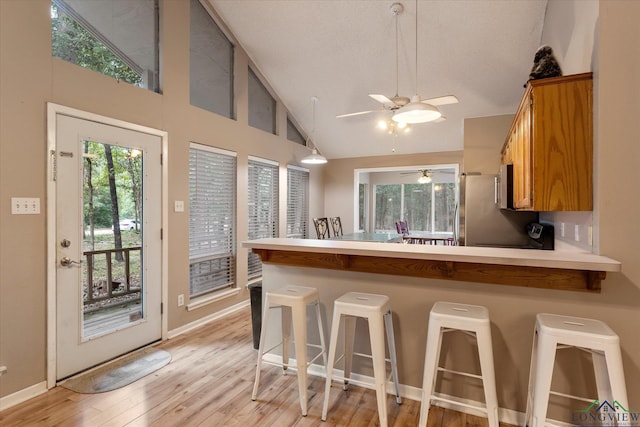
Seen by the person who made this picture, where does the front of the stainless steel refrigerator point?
facing to the left of the viewer

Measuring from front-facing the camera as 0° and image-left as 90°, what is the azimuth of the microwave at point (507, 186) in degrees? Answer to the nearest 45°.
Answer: approximately 90°

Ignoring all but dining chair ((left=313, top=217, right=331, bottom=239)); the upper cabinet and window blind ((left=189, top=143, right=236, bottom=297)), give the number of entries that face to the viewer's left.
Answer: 1

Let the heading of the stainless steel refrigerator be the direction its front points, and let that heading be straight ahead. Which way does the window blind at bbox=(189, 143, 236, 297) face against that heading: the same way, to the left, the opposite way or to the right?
the opposite way

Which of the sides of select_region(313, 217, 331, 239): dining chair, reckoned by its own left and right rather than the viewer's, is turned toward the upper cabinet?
right

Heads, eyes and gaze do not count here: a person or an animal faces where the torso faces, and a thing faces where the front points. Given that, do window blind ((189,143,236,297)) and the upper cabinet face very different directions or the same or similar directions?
very different directions

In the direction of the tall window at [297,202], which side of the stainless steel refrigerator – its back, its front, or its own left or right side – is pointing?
front

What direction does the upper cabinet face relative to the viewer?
to the viewer's left

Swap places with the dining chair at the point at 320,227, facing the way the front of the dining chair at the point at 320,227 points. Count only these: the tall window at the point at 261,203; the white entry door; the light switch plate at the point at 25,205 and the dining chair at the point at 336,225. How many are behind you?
3

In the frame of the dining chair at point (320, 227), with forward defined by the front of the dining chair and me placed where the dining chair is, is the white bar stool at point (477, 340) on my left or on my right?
on my right

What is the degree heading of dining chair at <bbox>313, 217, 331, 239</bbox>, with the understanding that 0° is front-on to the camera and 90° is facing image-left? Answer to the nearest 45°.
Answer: approximately 225°

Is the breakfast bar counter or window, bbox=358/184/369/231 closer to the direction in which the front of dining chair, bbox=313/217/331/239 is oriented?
the window

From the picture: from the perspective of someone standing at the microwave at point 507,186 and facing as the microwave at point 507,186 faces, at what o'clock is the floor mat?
The floor mat is roughly at 11 o'clock from the microwave.

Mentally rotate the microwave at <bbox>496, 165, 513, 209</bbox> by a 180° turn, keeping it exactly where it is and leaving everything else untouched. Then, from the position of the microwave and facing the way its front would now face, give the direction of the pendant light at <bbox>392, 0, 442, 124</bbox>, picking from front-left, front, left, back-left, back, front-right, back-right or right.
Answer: back-right

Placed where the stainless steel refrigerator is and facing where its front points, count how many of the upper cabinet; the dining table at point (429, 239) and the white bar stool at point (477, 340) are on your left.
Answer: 2

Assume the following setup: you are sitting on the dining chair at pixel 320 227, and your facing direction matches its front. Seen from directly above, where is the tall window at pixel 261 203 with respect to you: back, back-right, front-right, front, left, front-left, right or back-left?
back
